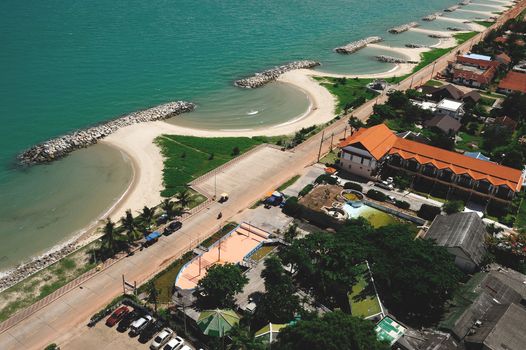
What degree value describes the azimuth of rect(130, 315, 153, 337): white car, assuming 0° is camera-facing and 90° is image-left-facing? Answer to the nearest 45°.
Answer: approximately 225°

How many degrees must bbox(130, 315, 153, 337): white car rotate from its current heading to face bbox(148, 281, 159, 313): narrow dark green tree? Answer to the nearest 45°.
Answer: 0° — it already faces it

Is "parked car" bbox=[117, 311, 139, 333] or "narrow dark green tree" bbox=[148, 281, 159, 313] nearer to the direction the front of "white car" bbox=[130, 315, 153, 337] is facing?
the narrow dark green tree

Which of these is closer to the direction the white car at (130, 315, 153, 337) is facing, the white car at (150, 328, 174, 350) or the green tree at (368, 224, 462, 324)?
the green tree

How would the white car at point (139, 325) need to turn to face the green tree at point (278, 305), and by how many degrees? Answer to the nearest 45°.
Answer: approximately 45° to its right

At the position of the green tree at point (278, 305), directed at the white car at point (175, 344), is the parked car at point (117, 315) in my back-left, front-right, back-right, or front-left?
front-right

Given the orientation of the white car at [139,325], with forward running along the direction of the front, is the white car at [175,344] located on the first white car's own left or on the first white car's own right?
on the first white car's own right

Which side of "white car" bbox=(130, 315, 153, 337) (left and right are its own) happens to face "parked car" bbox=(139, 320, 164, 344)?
right

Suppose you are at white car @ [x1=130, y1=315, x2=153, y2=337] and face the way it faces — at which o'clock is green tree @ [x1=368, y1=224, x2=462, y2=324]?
The green tree is roughly at 2 o'clock from the white car.

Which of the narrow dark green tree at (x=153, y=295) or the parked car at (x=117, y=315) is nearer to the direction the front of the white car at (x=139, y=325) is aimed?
the narrow dark green tree

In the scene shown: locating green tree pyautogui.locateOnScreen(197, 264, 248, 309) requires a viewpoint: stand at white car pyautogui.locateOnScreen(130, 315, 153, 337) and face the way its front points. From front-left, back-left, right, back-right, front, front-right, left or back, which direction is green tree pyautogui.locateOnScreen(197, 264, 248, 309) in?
front-right

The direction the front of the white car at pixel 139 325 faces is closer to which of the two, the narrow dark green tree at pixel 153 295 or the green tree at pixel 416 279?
the narrow dark green tree

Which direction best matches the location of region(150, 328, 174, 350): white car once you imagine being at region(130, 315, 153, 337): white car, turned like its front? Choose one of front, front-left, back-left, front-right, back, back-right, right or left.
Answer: right

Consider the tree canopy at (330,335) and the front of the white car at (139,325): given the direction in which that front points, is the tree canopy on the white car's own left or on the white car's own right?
on the white car's own right

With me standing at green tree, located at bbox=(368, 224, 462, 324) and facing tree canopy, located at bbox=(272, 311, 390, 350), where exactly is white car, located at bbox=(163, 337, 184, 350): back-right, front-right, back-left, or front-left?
front-right

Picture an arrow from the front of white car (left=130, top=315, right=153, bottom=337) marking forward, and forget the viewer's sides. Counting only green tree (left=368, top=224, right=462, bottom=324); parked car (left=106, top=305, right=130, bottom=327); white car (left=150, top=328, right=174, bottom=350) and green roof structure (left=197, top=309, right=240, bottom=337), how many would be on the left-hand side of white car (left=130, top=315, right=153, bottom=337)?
1
